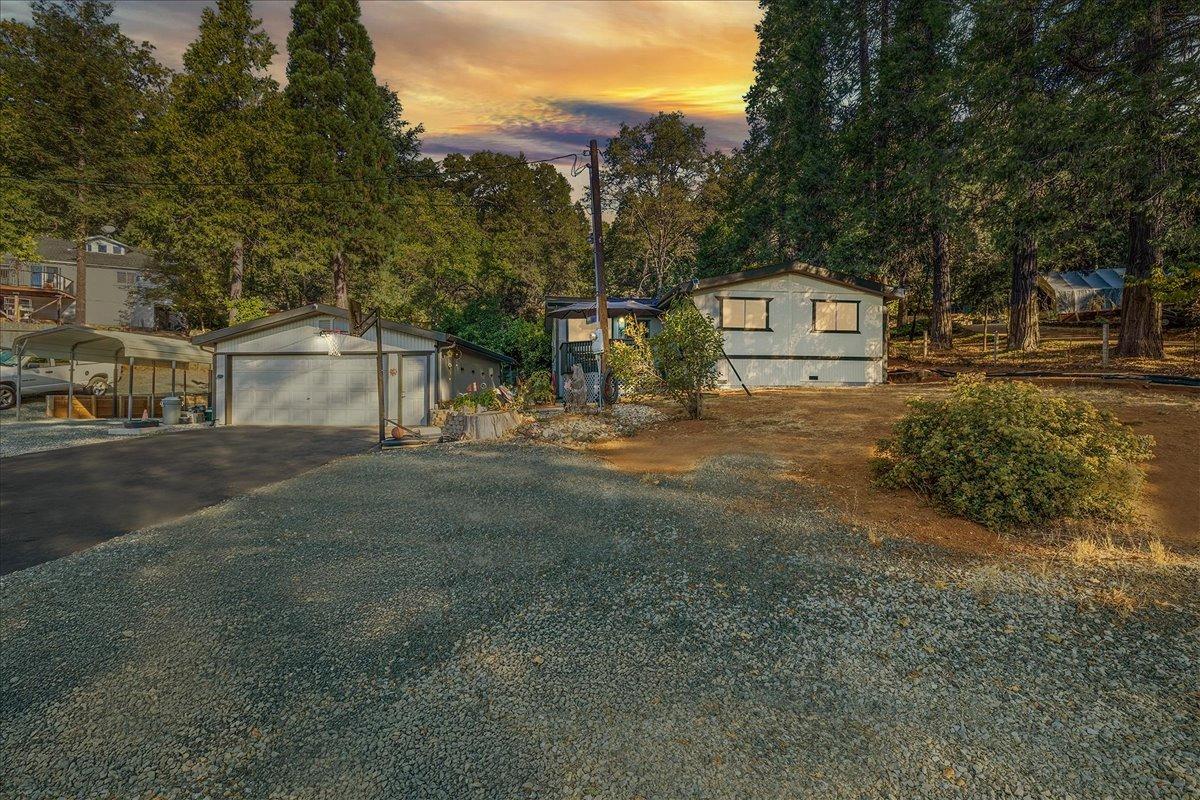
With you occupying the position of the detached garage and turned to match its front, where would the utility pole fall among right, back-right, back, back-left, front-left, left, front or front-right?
front-left

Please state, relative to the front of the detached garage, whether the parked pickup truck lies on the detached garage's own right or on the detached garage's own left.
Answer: on the detached garage's own right

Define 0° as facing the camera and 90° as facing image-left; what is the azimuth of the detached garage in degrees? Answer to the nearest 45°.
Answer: approximately 0°

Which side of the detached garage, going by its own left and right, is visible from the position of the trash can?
right

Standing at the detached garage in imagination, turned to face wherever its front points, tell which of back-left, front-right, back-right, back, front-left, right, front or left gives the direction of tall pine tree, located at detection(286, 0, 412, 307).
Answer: back

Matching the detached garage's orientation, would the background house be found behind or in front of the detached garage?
behind
